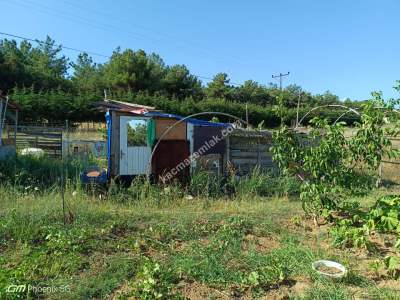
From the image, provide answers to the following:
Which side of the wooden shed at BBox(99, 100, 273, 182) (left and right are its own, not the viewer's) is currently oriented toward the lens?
front

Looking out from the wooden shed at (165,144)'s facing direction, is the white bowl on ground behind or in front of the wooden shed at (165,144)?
in front
